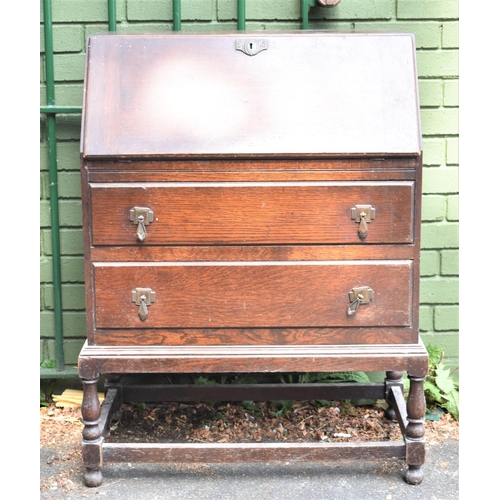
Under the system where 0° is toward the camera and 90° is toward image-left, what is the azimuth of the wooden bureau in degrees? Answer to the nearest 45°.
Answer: approximately 0°

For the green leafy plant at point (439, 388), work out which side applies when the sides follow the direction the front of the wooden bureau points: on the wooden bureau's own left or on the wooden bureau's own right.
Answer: on the wooden bureau's own left

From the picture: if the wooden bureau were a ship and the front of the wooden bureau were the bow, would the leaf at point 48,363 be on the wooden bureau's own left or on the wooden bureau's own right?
on the wooden bureau's own right
